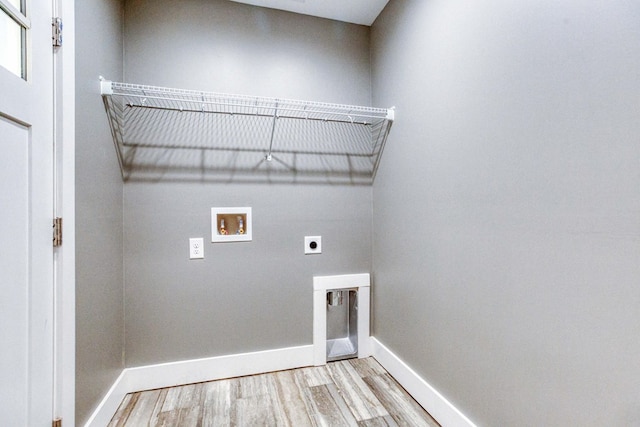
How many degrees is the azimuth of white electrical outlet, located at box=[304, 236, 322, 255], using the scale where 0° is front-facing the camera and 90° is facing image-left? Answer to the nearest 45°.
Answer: approximately 0°

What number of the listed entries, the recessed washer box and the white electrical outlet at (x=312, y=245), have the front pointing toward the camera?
2

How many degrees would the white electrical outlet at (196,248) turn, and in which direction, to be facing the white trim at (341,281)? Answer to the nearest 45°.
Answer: approximately 90° to its left

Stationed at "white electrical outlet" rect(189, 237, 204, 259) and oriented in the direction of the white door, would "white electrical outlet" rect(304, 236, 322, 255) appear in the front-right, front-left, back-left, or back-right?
back-left

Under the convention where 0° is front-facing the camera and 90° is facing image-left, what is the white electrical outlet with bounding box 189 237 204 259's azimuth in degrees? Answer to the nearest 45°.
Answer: approximately 0°
